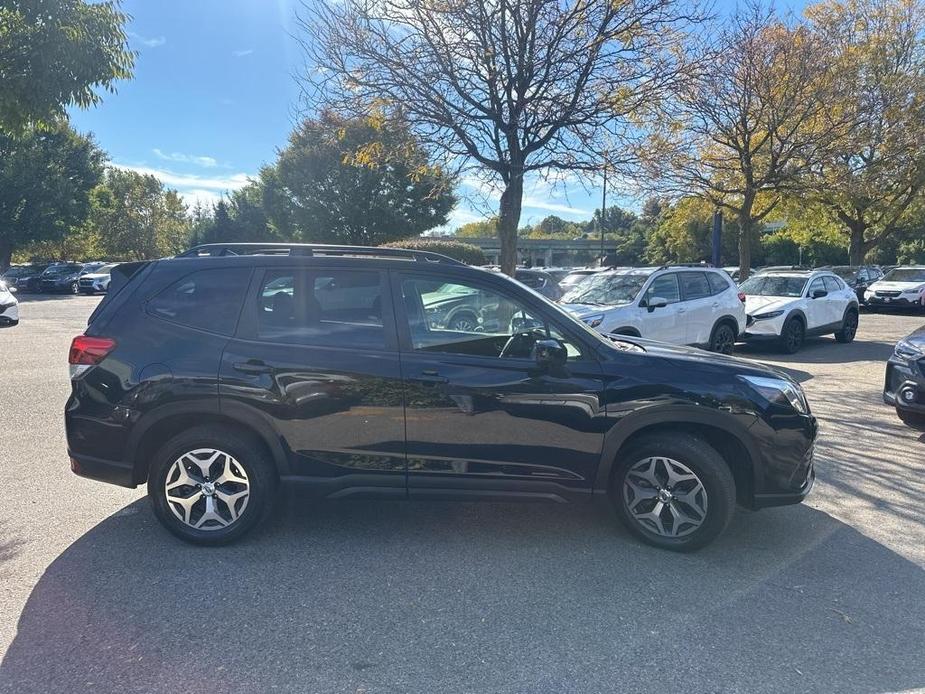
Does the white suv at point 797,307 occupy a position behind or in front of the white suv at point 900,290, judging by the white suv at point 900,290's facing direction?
in front

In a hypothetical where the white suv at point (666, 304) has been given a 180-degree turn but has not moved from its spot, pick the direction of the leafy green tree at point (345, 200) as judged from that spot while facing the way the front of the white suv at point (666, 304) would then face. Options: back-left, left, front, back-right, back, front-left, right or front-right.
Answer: left

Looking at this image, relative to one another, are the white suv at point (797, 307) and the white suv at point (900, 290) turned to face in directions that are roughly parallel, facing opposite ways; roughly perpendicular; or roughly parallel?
roughly parallel

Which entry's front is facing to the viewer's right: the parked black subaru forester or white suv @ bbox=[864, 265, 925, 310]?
the parked black subaru forester

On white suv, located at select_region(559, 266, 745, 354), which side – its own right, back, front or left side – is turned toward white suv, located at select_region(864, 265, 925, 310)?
back

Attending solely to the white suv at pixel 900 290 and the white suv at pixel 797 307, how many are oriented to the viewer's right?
0

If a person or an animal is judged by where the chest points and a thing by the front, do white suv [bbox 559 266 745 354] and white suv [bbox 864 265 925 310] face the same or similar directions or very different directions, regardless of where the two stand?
same or similar directions

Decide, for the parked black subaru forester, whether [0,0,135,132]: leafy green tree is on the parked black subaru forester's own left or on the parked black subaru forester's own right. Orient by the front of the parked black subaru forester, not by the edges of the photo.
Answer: on the parked black subaru forester's own left

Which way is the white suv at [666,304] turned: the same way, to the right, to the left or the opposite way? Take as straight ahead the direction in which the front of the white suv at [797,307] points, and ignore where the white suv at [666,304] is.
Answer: the same way

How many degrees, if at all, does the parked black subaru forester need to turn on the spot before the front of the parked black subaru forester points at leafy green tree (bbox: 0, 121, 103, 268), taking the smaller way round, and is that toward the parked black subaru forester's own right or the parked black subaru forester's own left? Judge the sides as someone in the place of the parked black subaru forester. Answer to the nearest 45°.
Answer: approximately 135° to the parked black subaru forester's own left

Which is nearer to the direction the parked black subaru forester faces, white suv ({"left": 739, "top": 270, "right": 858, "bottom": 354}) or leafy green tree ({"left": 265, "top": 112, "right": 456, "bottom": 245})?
the white suv

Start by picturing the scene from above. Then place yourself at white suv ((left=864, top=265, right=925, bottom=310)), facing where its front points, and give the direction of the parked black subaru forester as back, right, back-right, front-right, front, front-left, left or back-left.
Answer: front-left

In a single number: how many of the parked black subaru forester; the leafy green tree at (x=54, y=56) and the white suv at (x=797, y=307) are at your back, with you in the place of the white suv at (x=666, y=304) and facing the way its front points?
1

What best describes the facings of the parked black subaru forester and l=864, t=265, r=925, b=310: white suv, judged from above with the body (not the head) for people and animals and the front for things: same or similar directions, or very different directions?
very different directions

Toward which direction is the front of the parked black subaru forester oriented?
to the viewer's right

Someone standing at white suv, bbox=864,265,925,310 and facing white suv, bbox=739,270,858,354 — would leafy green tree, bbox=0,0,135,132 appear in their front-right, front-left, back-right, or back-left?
front-right

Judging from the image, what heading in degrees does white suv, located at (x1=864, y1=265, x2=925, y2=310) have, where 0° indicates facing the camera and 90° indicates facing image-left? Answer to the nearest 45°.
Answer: approximately 45°

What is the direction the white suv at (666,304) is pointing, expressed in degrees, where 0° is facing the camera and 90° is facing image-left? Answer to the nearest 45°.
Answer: approximately 45°

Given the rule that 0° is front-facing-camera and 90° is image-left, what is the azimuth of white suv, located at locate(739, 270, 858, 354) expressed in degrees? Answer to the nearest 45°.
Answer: approximately 45°
